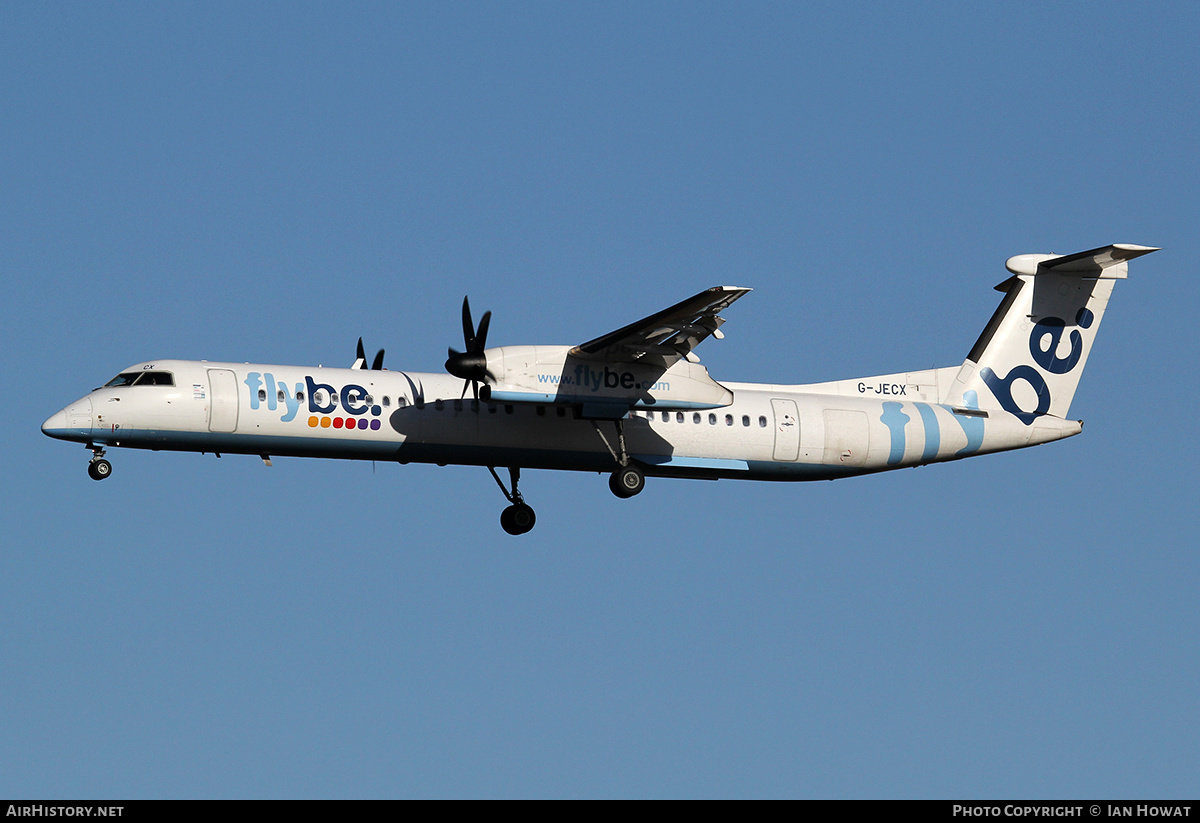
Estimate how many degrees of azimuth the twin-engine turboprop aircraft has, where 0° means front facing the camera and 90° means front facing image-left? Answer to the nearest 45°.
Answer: approximately 90°
